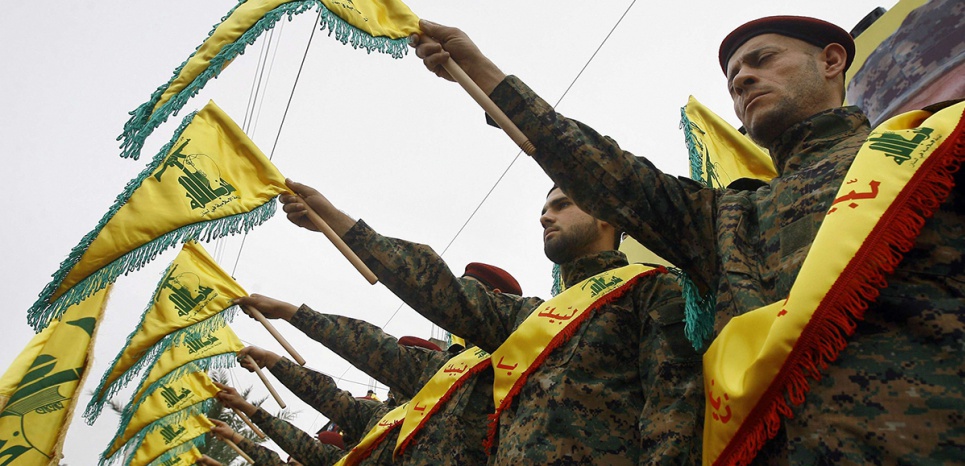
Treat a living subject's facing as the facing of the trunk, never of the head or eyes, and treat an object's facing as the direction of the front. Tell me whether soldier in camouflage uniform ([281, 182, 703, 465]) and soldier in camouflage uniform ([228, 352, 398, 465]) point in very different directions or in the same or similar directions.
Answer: same or similar directions

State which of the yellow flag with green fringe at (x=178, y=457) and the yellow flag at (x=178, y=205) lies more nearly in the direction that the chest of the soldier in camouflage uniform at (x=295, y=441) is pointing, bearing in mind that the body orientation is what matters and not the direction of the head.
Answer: the yellow flag with green fringe

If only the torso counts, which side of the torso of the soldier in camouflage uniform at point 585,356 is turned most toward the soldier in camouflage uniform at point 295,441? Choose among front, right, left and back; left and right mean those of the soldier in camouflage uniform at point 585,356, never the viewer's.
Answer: right

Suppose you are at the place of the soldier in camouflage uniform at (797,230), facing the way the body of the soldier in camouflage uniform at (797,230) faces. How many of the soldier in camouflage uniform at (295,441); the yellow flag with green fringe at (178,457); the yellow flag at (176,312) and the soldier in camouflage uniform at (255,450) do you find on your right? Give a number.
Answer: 4

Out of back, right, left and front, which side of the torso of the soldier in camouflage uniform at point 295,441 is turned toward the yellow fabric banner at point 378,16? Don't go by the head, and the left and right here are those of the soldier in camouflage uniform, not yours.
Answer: left

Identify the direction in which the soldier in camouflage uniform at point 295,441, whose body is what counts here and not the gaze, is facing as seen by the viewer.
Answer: to the viewer's left

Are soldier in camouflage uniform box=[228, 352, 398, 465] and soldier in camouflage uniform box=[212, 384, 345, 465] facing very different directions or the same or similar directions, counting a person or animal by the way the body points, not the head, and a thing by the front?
same or similar directions

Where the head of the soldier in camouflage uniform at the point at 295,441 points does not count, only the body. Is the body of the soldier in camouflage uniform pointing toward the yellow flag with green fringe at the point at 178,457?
no

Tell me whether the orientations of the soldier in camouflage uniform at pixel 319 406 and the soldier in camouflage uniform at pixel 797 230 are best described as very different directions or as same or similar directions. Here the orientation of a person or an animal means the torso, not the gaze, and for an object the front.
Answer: same or similar directions

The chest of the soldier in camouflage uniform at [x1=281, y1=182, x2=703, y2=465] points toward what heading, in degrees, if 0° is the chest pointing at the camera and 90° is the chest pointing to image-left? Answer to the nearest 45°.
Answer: approximately 45°
